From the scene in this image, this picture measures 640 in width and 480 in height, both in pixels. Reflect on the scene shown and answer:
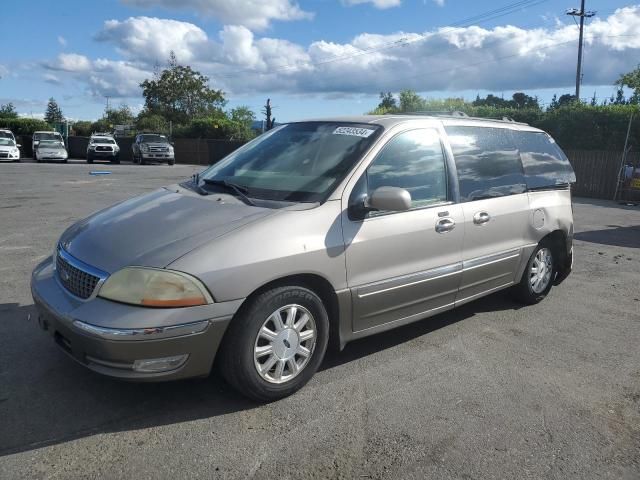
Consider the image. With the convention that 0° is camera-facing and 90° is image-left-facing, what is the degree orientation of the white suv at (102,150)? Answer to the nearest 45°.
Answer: approximately 0°

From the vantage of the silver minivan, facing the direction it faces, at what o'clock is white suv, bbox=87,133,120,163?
The white suv is roughly at 4 o'clock from the silver minivan.

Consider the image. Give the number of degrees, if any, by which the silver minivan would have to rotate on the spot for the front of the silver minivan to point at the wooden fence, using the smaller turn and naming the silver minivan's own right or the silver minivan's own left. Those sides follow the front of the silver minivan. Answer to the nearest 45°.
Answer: approximately 180°

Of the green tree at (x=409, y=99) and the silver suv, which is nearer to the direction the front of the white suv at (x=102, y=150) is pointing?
the silver suv

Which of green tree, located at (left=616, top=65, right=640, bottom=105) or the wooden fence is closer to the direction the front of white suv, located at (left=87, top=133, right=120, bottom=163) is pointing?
the wooden fence

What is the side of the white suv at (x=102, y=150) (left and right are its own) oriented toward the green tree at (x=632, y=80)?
left

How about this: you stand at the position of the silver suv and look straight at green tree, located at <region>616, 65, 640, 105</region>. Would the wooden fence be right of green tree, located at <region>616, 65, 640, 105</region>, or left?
right

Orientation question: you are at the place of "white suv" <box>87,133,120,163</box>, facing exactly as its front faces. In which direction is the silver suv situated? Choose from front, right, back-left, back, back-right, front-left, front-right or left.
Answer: front-left

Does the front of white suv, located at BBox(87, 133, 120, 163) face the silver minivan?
yes

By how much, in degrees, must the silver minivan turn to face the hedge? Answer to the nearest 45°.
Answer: approximately 90° to its right

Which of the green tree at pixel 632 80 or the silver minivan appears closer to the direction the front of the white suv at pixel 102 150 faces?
the silver minivan

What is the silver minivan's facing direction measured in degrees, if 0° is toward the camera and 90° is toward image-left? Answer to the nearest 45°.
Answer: approximately 45°

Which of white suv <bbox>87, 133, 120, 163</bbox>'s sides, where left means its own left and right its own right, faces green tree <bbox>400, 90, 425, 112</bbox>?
left

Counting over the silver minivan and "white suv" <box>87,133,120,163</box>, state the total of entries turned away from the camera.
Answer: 0

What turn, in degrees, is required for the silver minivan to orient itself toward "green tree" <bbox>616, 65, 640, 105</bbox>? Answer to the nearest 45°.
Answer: approximately 180°
